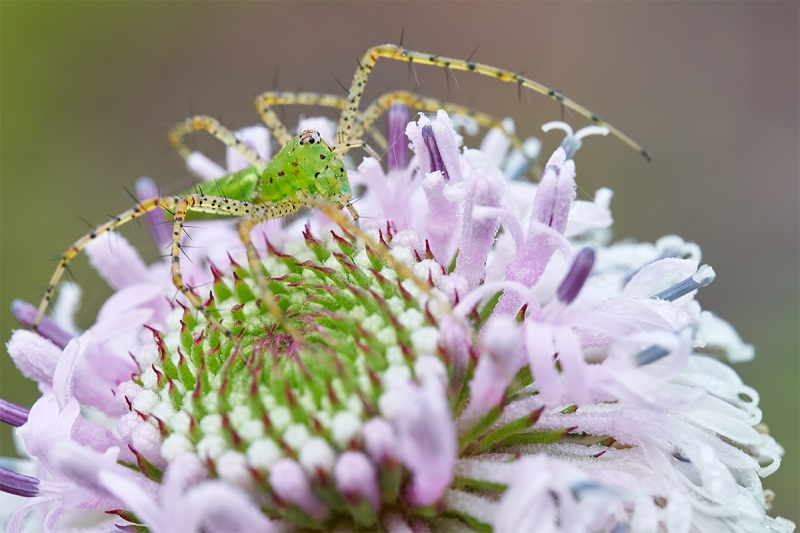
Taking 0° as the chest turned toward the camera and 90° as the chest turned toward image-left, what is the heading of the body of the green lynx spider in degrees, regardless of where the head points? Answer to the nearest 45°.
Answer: approximately 315°
